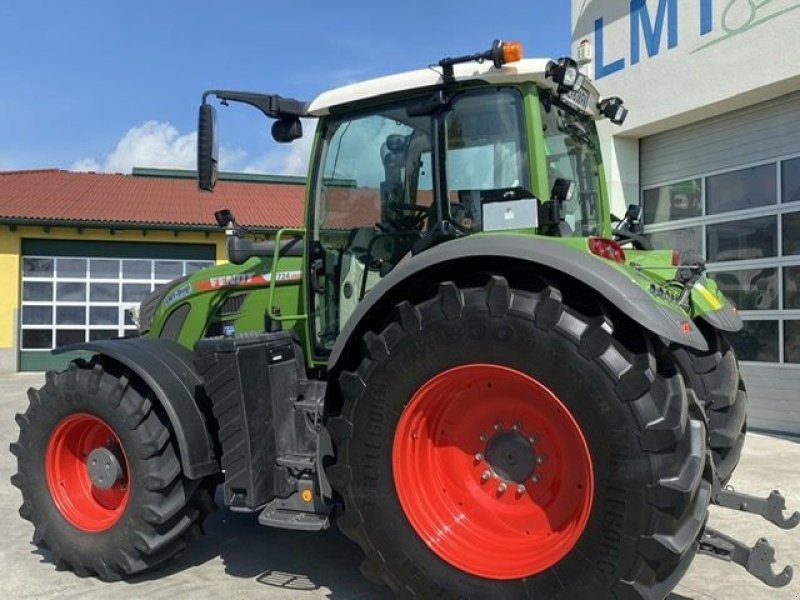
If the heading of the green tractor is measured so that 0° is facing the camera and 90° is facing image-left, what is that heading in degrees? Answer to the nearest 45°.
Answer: approximately 135°

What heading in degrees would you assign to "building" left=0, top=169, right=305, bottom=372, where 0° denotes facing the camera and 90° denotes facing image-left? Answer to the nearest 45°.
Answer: approximately 0°

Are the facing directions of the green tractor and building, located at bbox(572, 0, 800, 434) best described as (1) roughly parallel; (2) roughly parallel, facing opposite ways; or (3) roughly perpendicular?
roughly perpendicular

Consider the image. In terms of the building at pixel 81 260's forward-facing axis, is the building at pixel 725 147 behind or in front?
in front

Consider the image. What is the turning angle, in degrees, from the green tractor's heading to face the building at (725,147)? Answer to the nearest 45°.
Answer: approximately 90° to its right

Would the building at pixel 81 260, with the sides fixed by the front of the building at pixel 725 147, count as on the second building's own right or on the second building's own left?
on the second building's own right

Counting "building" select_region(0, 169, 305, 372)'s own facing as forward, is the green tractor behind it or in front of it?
in front

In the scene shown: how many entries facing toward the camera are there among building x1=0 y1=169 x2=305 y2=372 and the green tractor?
1

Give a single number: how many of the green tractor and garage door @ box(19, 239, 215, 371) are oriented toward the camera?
1

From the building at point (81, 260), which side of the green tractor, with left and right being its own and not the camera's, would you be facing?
front

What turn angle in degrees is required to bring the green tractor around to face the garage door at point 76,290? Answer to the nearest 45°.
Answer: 0° — it already faces it

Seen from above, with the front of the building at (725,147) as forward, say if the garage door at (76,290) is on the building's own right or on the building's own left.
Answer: on the building's own right

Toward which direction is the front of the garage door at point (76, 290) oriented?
toward the camera

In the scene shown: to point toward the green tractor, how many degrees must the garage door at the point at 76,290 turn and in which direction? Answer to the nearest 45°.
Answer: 0° — it already faces it

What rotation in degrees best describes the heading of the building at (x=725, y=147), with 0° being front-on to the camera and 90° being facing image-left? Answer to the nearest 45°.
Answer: approximately 45°
